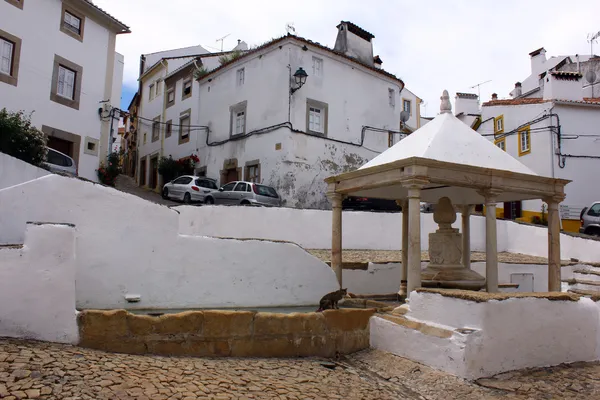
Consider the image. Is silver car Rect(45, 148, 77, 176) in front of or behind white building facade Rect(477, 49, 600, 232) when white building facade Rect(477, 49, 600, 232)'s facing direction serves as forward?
in front

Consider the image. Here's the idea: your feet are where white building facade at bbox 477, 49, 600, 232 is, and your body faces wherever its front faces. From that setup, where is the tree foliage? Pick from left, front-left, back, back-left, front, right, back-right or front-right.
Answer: front

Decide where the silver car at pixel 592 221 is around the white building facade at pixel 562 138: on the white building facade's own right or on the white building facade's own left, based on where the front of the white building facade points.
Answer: on the white building facade's own left

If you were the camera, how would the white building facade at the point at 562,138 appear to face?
facing the viewer and to the left of the viewer

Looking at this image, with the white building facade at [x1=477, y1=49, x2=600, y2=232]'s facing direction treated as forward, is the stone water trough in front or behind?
in front

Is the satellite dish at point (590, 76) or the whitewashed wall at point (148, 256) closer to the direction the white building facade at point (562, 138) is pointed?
the whitewashed wall
